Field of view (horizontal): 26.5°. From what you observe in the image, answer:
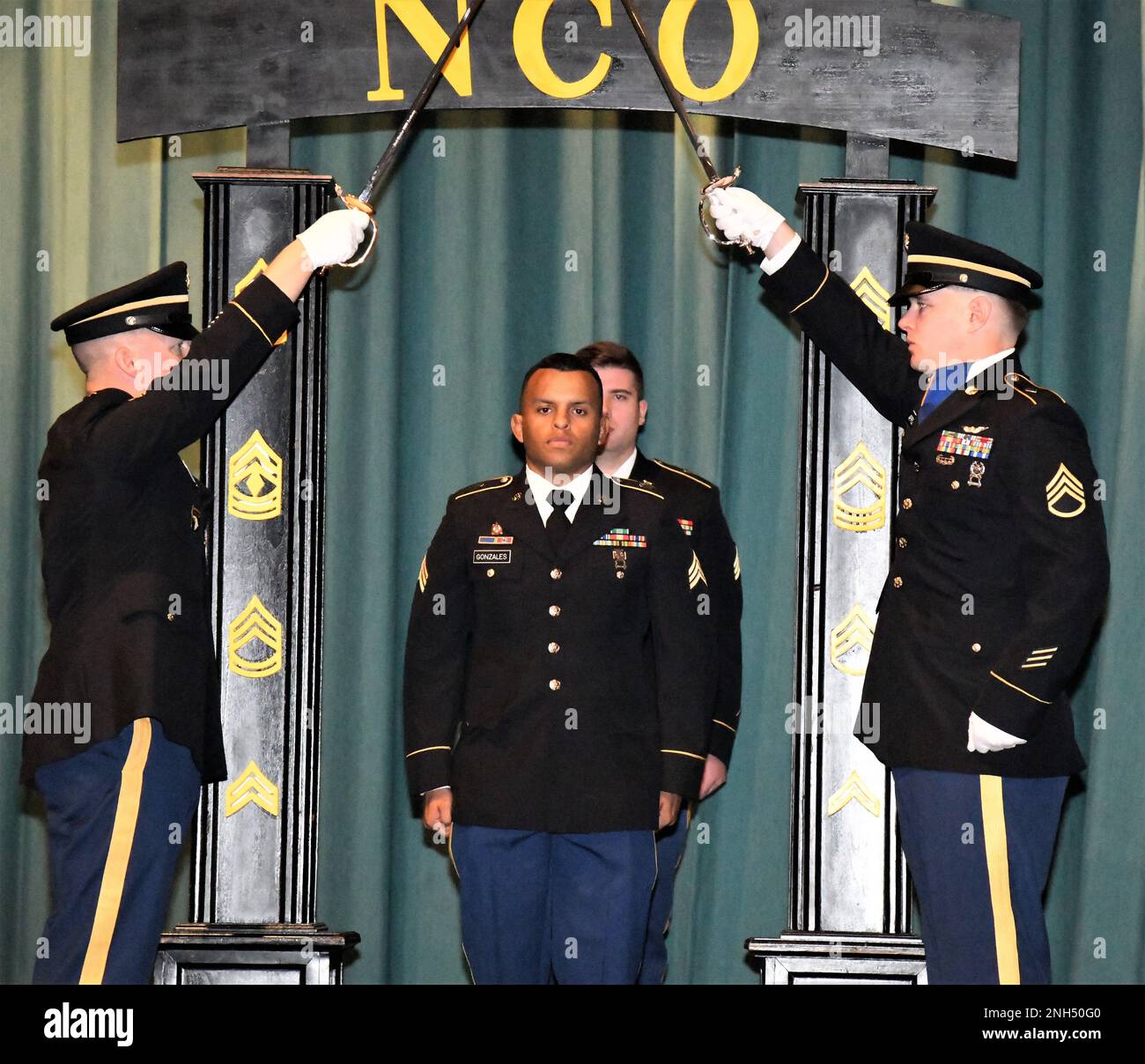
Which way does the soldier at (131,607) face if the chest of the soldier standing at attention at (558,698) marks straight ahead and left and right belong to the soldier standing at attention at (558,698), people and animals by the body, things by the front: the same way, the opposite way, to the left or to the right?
to the left

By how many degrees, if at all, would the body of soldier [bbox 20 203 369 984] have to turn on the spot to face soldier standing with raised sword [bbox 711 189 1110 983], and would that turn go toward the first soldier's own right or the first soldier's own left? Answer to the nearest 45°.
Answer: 0° — they already face them

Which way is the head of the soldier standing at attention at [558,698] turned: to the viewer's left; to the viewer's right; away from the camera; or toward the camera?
toward the camera

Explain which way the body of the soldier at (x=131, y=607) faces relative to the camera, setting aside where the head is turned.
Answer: to the viewer's right

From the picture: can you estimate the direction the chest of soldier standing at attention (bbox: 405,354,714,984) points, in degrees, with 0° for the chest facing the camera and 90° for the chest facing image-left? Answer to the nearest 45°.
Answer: approximately 0°

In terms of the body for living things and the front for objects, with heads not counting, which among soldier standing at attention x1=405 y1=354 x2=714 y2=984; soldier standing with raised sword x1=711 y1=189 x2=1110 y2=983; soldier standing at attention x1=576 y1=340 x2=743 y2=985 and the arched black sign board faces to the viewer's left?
soldier standing with raised sword x1=711 y1=189 x2=1110 y2=983

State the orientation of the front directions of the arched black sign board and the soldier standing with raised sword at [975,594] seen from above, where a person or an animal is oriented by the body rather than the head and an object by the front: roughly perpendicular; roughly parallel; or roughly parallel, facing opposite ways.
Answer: roughly perpendicular

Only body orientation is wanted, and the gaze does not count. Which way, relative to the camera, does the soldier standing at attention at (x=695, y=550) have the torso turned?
toward the camera

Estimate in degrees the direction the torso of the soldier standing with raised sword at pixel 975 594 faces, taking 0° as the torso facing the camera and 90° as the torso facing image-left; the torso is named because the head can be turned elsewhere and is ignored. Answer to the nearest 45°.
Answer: approximately 90°

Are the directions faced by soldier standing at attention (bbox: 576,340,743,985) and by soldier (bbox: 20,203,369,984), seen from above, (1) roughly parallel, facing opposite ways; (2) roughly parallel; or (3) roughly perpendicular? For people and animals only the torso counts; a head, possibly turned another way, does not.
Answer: roughly perpendicular

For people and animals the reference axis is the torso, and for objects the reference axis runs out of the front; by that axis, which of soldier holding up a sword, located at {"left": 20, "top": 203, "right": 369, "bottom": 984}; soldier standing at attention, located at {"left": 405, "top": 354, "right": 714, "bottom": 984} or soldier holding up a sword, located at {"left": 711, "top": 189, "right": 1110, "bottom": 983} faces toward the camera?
soldier standing at attention, located at {"left": 405, "top": 354, "right": 714, "bottom": 984}

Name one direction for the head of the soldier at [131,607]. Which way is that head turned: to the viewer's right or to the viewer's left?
to the viewer's right

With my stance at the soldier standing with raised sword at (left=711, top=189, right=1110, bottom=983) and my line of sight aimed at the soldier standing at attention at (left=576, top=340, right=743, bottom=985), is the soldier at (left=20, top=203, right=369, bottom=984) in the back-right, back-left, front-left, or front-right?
front-left

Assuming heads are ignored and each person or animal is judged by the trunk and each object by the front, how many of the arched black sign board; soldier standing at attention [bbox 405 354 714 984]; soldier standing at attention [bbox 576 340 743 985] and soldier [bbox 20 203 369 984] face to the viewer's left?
0

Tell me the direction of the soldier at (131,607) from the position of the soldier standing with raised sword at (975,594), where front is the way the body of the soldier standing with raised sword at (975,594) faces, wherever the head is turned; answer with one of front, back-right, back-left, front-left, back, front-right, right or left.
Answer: front

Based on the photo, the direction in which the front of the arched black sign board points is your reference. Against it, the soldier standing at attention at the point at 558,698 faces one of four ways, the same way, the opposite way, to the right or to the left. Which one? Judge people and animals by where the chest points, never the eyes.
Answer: the same way

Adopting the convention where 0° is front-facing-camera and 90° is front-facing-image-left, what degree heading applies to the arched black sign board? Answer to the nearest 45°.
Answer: approximately 0°

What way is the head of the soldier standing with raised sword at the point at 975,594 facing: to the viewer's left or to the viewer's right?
to the viewer's left
